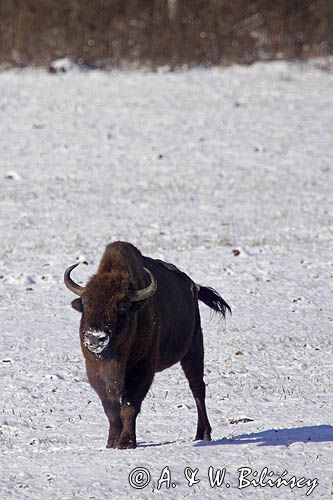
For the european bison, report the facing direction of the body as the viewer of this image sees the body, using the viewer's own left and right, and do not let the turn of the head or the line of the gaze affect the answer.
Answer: facing the viewer and to the left of the viewer
